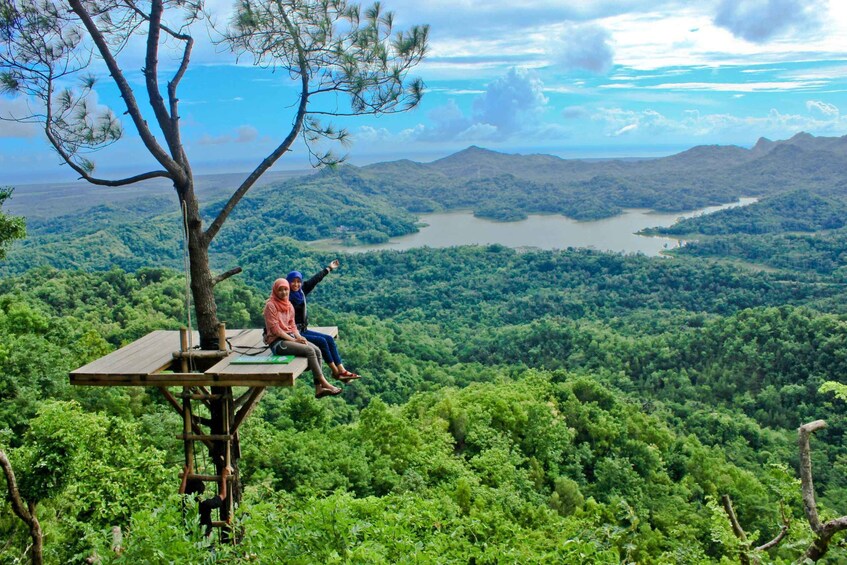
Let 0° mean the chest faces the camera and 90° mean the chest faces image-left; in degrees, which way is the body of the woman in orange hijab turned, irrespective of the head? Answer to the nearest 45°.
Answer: approximately 315°

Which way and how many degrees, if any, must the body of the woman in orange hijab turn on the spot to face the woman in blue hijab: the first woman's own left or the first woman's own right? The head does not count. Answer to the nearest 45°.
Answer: approximately 135° to the first woman's own left

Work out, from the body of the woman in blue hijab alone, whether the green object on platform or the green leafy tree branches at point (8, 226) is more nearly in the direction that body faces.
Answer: the green object on platform

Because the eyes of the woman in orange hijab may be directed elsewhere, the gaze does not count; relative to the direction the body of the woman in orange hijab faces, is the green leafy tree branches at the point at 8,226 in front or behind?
behind

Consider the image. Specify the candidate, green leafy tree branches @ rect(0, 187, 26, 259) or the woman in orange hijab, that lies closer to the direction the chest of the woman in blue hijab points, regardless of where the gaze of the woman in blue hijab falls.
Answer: the woman in orange hijab
